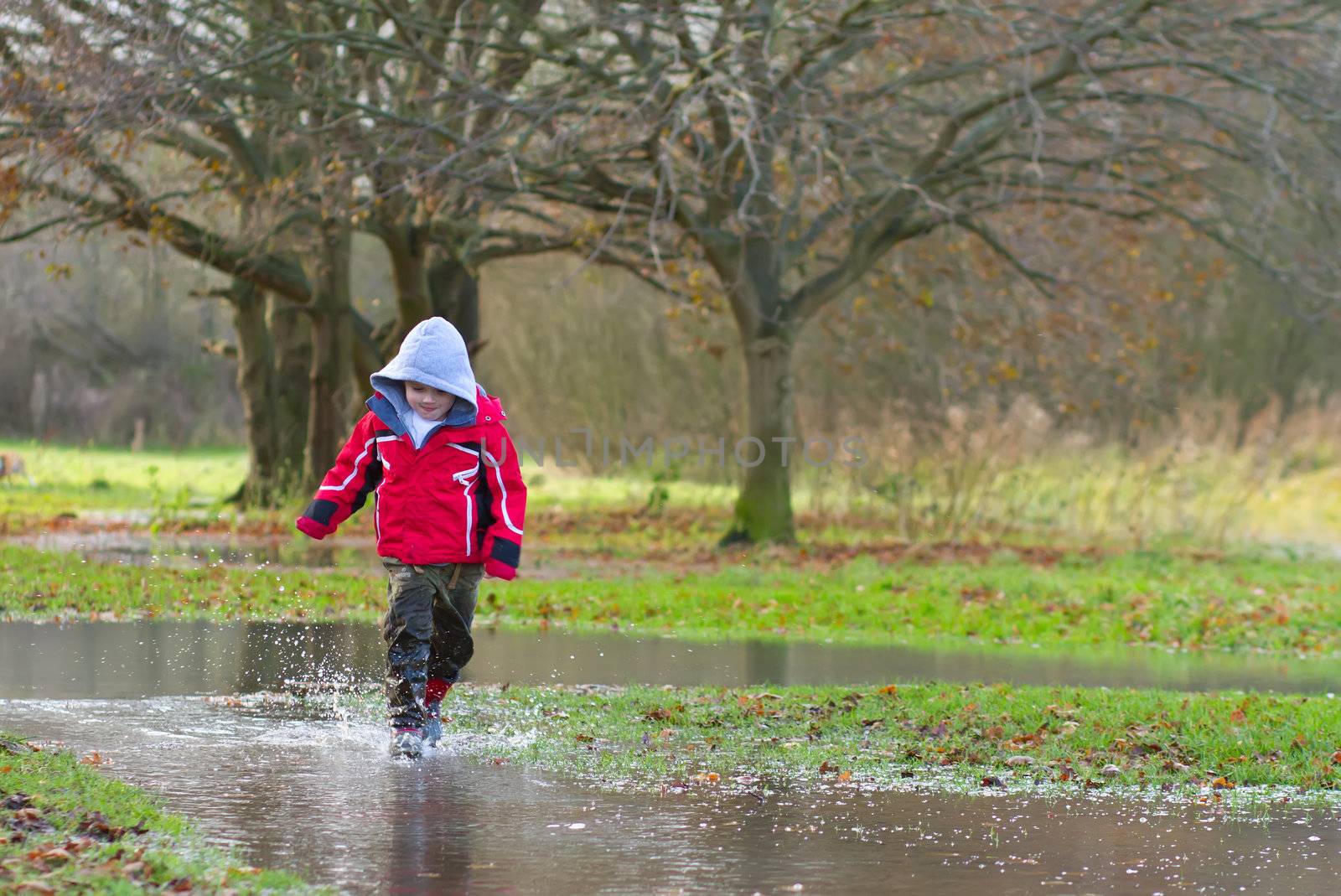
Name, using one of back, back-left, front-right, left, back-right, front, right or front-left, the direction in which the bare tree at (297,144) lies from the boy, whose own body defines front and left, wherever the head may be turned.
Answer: back

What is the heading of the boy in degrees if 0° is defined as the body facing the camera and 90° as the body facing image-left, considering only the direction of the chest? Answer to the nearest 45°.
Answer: approximately 0°

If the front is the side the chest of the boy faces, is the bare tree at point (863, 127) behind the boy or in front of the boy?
behind
